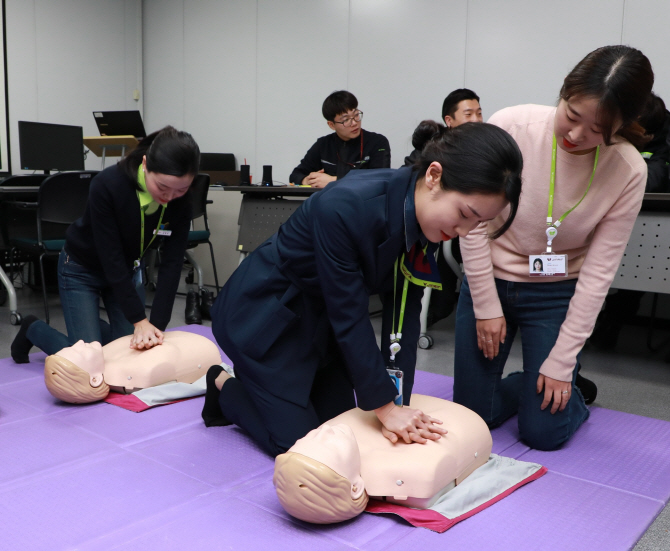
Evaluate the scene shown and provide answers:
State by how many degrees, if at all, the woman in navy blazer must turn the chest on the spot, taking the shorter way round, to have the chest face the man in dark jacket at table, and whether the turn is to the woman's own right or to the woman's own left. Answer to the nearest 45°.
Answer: approximately 135° to the woman's own left

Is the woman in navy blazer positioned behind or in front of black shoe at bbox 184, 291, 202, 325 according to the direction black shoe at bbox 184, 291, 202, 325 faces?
in front

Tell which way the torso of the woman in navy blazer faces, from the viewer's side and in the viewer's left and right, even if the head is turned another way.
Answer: facing the viewer and to the right of the viewer

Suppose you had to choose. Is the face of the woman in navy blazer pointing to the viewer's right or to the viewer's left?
to the viewer's right

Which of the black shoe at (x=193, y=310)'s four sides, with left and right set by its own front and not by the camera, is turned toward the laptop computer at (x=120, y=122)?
back

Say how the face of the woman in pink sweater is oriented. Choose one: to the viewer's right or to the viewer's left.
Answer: to the viewer's left

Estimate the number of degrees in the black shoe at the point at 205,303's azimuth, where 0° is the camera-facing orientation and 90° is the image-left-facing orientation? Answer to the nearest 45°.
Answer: approximately 0°
